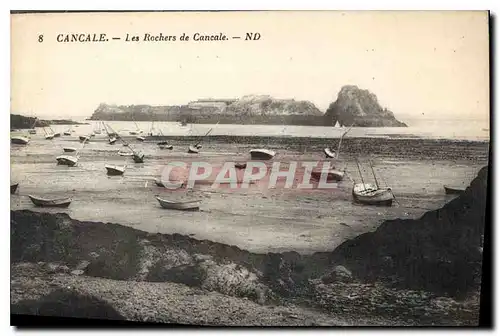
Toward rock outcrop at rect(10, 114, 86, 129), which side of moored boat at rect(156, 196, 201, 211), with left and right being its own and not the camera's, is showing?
right

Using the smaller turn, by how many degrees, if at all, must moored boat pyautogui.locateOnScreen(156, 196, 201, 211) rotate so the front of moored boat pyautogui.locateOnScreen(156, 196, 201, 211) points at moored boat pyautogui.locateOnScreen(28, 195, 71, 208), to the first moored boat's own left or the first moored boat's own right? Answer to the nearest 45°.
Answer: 0° — it already faces it

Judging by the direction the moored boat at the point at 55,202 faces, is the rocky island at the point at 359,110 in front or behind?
behind

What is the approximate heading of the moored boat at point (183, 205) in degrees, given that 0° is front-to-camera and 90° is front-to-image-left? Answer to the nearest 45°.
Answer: approximately 90°

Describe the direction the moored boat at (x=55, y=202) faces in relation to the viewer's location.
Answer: facing to the left of the viewer

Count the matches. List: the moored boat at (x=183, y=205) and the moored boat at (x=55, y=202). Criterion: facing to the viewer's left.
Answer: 2

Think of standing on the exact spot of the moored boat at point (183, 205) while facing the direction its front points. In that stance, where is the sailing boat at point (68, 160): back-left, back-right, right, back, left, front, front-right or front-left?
front
